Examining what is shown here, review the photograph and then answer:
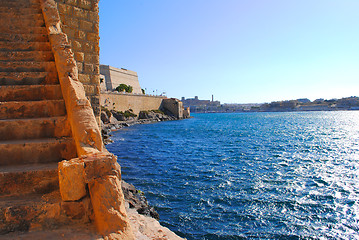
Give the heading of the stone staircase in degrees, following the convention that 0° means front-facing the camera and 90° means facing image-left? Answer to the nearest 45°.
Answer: approximately 0°
